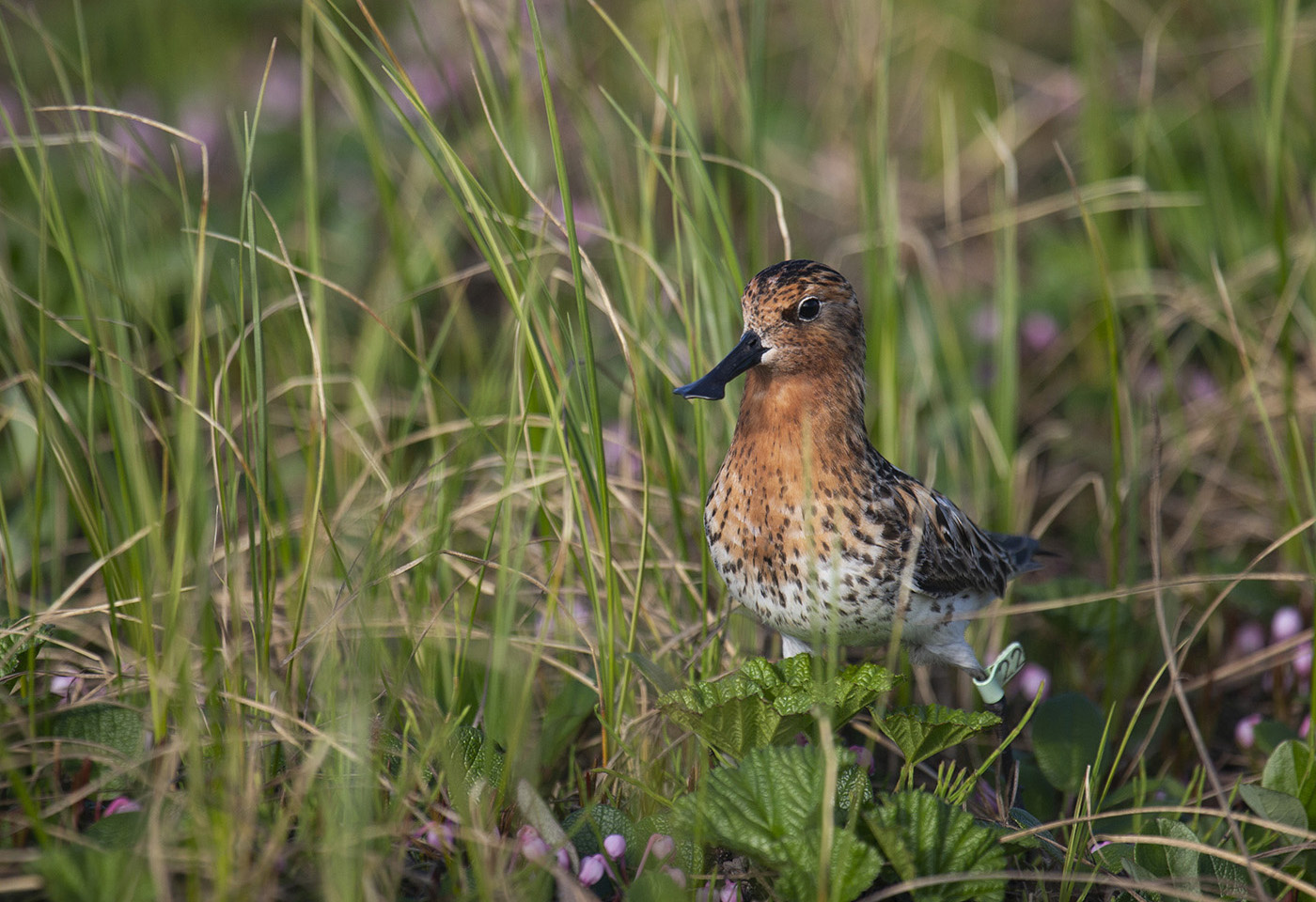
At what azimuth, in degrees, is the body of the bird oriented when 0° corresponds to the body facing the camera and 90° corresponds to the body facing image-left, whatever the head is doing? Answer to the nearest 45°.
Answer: approximately 45°

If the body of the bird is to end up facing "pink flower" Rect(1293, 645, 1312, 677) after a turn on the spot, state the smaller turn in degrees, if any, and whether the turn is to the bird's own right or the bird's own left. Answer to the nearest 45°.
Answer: approximately 180°

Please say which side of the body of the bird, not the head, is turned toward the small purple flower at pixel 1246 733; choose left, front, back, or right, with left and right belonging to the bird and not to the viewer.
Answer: back

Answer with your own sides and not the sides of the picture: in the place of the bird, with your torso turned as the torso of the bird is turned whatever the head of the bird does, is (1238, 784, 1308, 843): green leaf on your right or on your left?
on your left

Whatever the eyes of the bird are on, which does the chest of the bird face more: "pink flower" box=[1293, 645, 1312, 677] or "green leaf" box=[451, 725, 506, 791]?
the green leaf

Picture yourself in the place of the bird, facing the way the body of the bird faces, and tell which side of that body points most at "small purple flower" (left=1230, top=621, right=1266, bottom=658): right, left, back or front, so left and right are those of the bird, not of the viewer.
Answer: back

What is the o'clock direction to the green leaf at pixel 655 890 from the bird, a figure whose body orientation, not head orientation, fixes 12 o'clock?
The green leaf is roughly at 11 o'clock from the bird.

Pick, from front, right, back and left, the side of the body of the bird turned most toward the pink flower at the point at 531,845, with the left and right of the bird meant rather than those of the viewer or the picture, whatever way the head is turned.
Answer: front

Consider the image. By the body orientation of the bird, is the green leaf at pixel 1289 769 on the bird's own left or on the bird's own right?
on the bird's own left

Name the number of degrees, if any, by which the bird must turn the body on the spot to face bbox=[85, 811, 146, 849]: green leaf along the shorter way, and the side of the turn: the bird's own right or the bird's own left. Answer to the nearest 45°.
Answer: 0° — it already faces it

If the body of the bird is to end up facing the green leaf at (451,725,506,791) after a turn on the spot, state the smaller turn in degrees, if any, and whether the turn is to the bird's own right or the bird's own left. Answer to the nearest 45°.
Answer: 0° — it already faces it

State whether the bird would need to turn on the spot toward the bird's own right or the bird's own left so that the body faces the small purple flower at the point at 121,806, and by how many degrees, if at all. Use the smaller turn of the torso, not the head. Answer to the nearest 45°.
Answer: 0° — it already faces it
